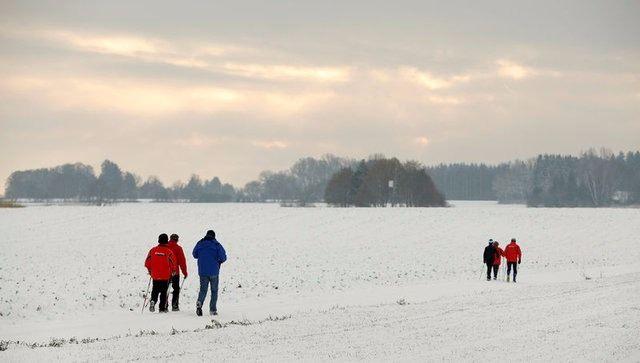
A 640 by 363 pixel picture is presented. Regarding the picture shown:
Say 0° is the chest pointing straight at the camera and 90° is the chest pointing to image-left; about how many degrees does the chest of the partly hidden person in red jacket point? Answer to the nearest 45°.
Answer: approximately 180°
